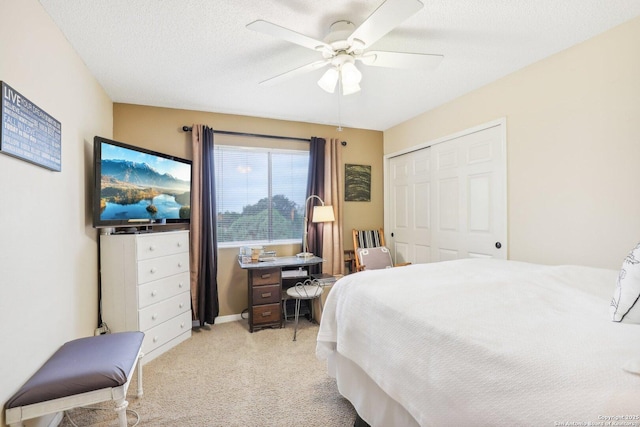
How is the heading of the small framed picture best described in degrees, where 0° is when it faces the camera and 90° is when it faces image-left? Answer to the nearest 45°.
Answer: approximately 0°

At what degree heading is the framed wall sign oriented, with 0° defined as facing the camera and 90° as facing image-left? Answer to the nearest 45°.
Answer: approximately 315°

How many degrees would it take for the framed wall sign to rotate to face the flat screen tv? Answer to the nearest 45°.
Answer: approximately 90° to its left

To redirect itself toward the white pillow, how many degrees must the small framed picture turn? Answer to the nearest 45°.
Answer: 0° — it already faces it

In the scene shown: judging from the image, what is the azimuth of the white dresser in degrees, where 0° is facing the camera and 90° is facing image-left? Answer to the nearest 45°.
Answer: approximately 315°

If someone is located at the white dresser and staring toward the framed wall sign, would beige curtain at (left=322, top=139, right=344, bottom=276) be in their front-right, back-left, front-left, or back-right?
back-left

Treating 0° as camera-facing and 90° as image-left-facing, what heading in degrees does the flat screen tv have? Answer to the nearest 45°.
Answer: approximately 315°

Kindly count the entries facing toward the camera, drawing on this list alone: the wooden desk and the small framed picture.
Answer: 2

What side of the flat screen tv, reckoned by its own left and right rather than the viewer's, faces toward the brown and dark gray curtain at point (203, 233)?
left

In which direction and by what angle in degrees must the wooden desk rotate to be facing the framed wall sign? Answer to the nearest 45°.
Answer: approximately 45° to its right

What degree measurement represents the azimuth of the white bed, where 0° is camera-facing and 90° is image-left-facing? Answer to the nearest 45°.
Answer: approximately 45°
